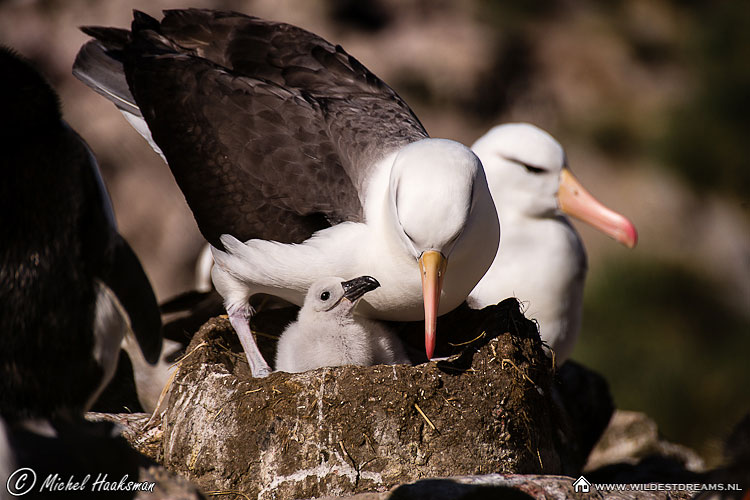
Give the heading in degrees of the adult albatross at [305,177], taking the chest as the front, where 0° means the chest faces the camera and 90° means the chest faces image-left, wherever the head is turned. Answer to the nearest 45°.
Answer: approximately 315°

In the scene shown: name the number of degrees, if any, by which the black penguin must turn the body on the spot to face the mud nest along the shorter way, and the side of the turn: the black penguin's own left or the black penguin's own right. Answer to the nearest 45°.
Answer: approximately 90° to the black penguin's own right

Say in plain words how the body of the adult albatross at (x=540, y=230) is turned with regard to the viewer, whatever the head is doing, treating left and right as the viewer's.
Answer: facing to the right of the viewer

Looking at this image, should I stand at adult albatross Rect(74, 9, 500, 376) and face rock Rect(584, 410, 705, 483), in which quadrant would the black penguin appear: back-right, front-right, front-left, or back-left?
back-right

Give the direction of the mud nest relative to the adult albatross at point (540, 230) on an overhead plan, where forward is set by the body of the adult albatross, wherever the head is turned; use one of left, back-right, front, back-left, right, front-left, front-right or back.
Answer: right

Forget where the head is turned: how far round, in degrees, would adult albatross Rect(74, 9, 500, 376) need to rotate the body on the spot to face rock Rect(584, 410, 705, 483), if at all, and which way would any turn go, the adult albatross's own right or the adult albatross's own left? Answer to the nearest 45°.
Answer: approximately 45° to the adult albatross's own left

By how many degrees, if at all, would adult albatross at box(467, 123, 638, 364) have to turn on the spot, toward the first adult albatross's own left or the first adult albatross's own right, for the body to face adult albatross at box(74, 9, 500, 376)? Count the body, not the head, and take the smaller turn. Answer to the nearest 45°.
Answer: approximately 135° to the first adult albatross's own right

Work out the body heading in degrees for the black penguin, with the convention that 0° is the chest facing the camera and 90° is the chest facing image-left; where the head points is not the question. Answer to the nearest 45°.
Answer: approximately 180°

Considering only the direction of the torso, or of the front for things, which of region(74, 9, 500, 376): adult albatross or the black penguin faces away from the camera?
the black penguin
